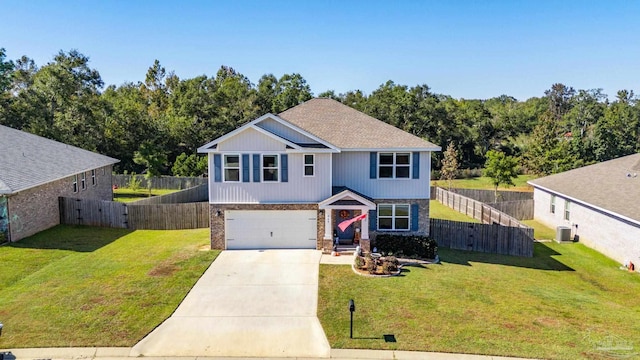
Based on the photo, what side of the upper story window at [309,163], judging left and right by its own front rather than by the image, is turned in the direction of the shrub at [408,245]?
left

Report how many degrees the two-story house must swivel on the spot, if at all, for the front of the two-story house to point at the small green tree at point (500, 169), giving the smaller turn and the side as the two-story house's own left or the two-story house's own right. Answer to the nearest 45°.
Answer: approximately 135° to the two-story house's own left

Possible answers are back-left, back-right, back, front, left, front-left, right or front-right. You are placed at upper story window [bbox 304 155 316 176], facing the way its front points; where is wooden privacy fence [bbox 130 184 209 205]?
back-right

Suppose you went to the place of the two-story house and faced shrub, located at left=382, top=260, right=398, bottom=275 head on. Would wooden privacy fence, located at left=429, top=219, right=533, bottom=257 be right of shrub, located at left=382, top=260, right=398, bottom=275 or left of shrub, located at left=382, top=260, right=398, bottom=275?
left

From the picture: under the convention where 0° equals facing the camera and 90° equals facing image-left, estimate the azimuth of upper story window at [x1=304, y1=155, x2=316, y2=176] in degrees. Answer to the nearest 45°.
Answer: approximately 0°

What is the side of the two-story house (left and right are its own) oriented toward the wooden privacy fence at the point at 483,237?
left

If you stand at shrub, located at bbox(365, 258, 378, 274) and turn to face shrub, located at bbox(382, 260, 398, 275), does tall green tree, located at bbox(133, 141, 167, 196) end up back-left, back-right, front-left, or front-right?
back-left

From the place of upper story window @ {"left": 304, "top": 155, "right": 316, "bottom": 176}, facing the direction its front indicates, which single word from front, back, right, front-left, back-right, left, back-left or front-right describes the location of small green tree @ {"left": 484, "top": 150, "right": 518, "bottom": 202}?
back-left

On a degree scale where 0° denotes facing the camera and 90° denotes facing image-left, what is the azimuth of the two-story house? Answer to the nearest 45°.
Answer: approximately 0°

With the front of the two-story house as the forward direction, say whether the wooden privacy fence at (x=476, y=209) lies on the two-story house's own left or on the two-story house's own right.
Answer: on the two-story house's own left
